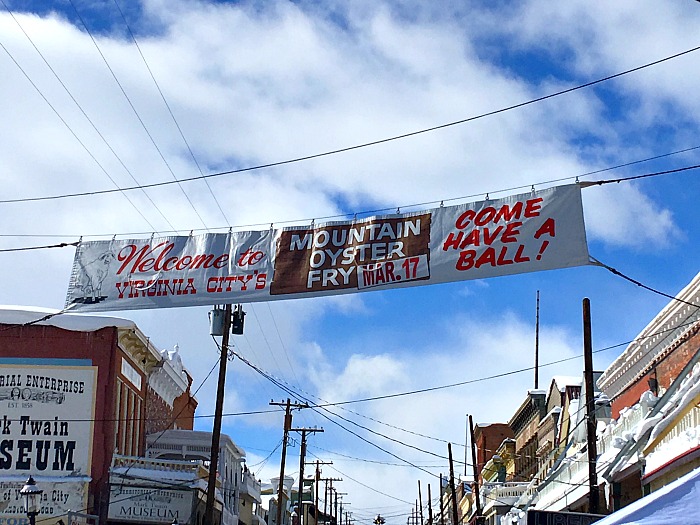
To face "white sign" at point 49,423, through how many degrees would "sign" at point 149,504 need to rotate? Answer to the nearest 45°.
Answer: approximately 90° to its right

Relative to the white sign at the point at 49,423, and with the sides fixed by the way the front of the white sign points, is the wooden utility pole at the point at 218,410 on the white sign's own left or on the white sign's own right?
on the white sign's own left

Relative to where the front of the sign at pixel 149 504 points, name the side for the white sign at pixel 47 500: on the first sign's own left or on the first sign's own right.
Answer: on the first sign's own right

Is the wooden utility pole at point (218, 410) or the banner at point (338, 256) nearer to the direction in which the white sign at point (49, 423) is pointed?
the banner

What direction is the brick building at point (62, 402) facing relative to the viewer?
to the viewer's right
